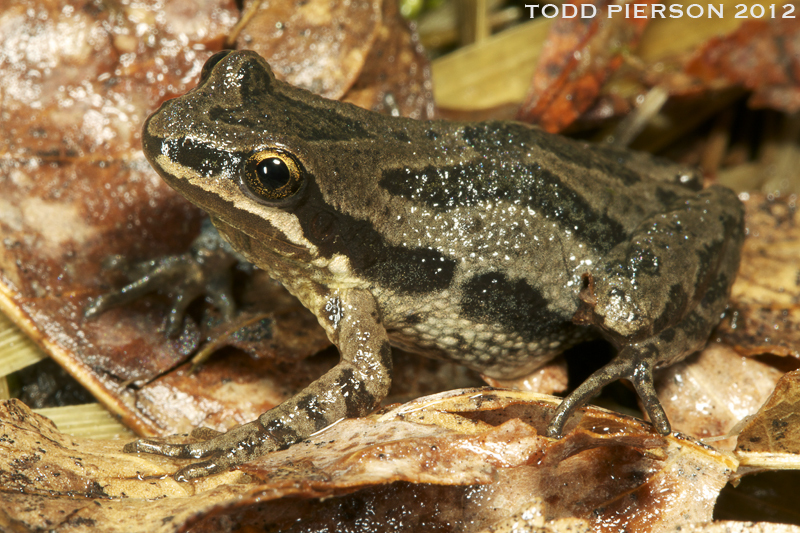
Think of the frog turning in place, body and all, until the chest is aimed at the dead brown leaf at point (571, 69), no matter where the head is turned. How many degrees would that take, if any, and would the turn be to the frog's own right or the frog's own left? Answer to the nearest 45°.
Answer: approximately 135° to the frog's own right

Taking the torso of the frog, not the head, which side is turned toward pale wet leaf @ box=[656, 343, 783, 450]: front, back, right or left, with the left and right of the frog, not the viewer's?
back

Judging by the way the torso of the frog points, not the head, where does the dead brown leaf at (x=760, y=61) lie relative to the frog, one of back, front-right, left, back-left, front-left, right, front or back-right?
back-right

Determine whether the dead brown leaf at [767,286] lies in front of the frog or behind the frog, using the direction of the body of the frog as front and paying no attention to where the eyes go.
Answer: behind

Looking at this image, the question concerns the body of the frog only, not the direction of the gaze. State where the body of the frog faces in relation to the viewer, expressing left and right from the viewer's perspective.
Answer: facing to the left of the viewer
